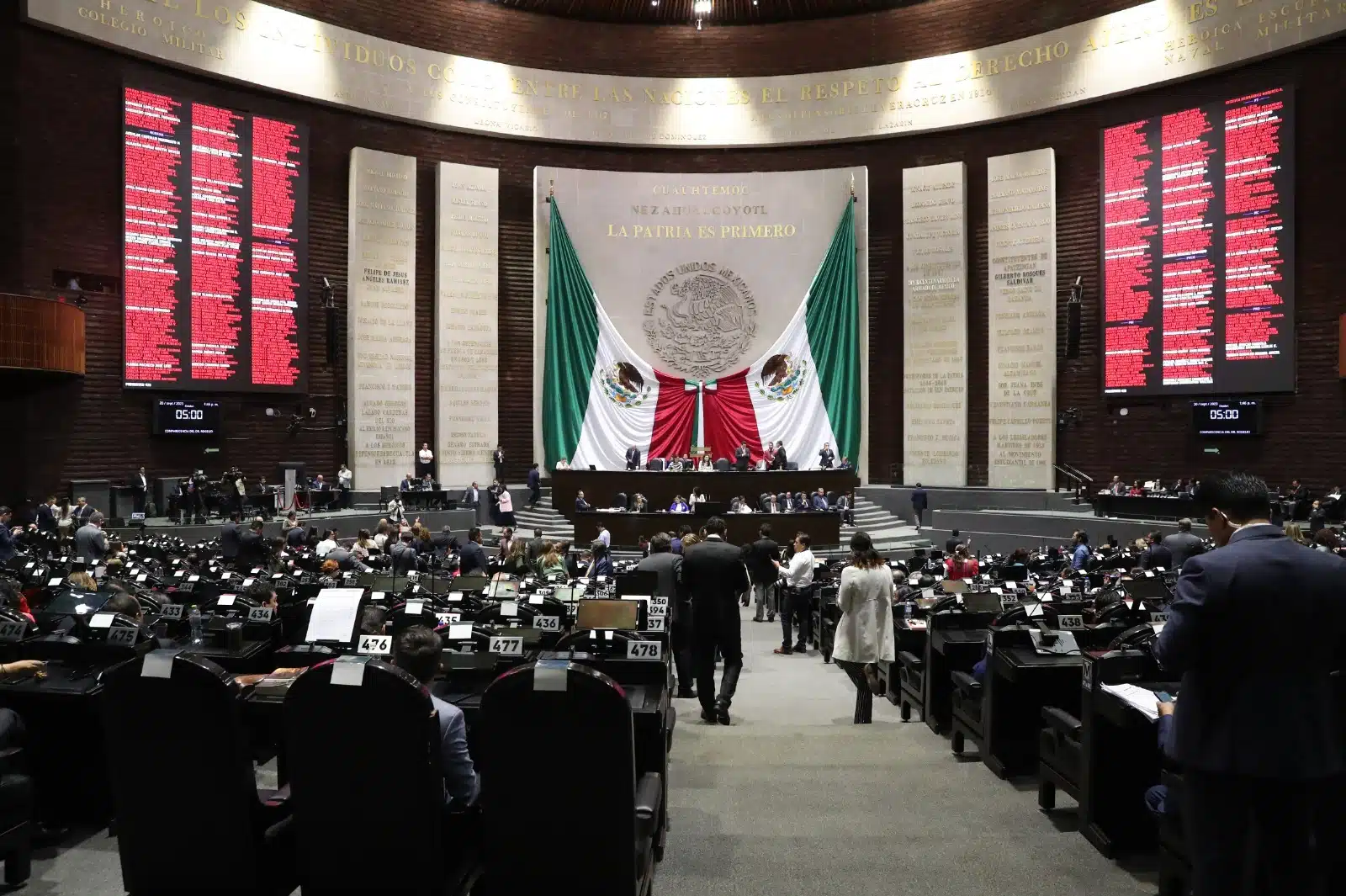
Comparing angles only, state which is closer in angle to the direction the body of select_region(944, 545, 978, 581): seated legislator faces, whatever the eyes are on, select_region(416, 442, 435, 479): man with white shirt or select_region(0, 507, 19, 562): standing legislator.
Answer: the man with white shirt

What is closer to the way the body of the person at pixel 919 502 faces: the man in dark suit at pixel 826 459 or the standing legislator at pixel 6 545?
the man in dark suit

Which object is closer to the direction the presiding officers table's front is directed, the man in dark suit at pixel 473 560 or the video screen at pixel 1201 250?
the man in dark suit

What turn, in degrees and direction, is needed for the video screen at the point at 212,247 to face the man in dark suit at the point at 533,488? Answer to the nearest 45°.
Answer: approximately 45° to its left

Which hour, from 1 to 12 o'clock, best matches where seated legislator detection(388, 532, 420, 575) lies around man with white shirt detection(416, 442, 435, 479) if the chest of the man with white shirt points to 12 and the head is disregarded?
The seated legislator is roughly at 12 o'clock from the man with white shirt.

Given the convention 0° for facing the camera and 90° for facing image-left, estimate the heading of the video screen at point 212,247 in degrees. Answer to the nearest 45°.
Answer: approximately 315°

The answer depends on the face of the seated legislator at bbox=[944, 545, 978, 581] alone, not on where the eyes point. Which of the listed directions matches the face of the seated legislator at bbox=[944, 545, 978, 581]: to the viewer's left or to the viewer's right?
to the viewer's left

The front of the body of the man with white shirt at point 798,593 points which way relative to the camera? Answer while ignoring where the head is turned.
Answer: to the viewer's left

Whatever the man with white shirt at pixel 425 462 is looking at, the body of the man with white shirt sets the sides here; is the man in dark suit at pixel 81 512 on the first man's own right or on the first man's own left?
on the first man's own right

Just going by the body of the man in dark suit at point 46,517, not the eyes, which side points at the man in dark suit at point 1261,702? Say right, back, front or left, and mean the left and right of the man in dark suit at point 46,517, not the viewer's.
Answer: right

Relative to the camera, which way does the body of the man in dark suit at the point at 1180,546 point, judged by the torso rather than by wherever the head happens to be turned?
away from the camera

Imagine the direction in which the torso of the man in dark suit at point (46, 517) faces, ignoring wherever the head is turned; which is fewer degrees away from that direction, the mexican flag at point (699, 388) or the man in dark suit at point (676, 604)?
the mexican flag

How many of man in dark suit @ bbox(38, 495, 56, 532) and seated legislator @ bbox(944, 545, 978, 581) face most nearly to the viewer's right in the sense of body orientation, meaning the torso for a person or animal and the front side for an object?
1

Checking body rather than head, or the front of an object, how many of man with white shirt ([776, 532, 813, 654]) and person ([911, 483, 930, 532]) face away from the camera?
1

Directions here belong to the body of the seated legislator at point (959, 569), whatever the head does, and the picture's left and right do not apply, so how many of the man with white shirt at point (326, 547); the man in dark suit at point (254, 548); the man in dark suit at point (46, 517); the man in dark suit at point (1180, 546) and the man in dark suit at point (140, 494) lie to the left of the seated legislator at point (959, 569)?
4

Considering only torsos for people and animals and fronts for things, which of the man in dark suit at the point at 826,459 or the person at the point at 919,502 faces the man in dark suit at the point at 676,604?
the man in dark suit at the point at 826,459
